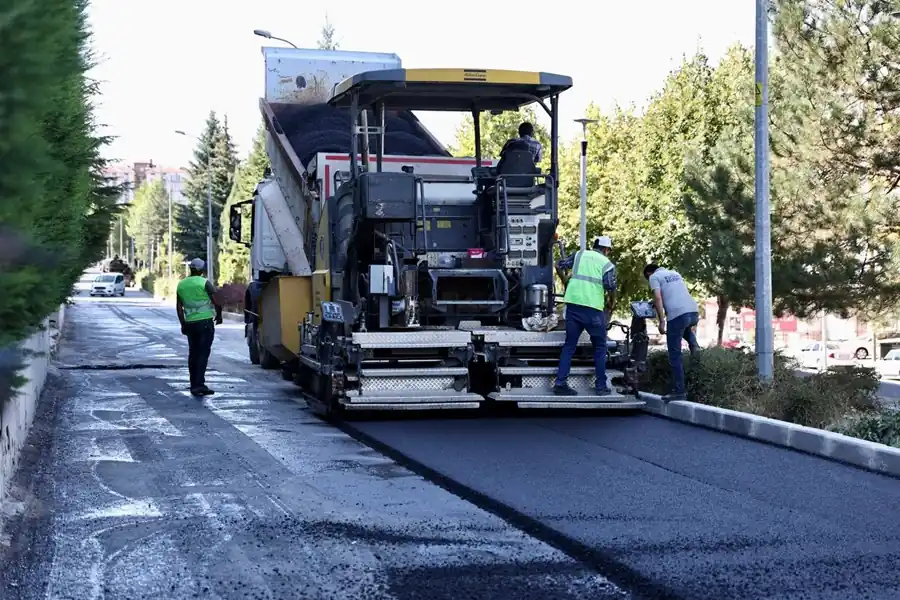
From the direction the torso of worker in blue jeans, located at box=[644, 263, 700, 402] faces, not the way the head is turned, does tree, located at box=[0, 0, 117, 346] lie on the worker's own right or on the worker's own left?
on the worker's own left

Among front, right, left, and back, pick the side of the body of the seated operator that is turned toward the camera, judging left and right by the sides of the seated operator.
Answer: back

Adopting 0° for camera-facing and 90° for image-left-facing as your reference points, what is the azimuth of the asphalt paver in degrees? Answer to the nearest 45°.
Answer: approximately 135°

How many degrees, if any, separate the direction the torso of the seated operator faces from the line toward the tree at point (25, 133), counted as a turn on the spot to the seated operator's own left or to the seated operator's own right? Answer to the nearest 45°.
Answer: approximately 180°
